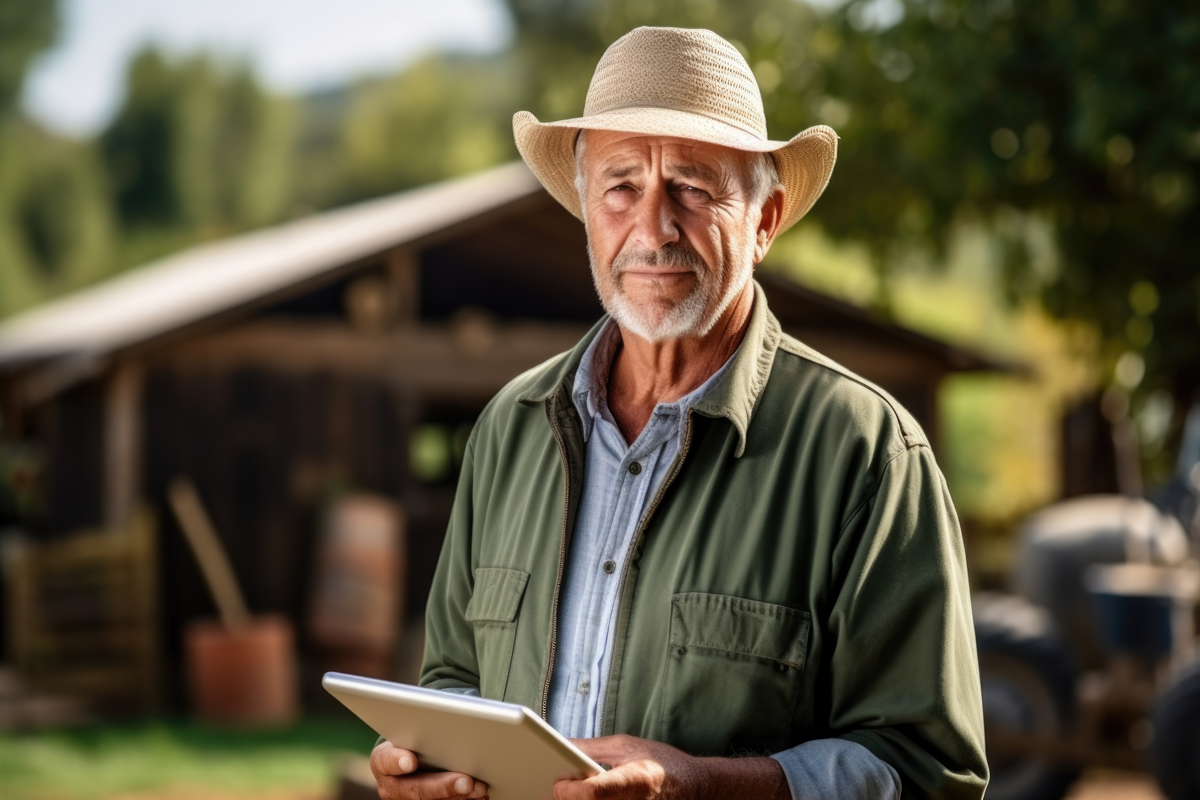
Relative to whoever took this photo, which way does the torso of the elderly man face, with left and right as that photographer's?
facing the viewer and to the left of the viewer

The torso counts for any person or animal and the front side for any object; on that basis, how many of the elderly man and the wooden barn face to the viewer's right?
0

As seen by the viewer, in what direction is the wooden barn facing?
toward the camera

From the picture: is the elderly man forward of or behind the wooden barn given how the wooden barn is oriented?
forward

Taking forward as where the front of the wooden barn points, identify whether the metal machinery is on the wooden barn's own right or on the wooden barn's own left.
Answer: on the wooden barn's own left
